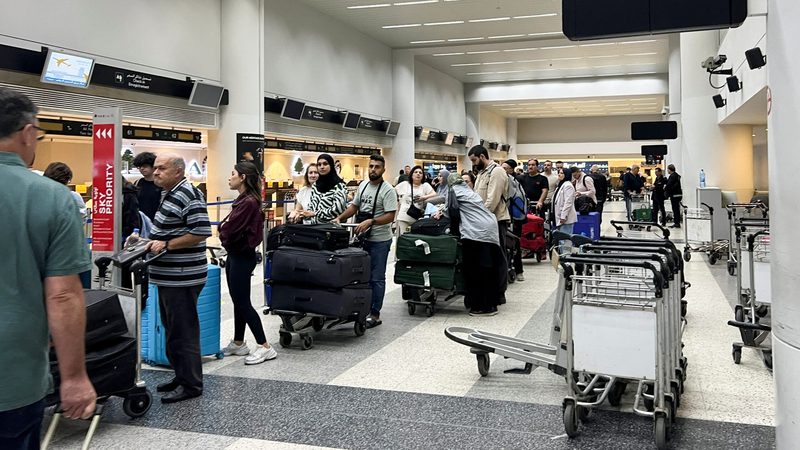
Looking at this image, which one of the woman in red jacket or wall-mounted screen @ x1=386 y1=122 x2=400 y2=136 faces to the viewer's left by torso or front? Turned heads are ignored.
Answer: the woman in red jacket

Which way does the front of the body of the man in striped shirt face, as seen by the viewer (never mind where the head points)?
to the viewer's left

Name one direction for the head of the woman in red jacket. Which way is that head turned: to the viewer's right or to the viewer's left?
to the viewer's left

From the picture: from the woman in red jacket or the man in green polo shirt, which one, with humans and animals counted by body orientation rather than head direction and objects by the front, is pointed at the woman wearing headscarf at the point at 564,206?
the man in green polo shirt

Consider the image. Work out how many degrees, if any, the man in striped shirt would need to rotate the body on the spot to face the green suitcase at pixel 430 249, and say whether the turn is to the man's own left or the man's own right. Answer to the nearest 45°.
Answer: approximately 135° to the man's own right

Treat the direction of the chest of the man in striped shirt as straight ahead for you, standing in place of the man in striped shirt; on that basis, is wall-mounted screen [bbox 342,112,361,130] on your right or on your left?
on your right

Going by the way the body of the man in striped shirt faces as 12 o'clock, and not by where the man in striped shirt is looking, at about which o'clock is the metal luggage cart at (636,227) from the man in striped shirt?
The metal luggage cart is roughly at 5 o'clock from the man in striped shirt.

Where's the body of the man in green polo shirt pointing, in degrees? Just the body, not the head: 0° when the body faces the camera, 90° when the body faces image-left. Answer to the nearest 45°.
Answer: approximately 225°

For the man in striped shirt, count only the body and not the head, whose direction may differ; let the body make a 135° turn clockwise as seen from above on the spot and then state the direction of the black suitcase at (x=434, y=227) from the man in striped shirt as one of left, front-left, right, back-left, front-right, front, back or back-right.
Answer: front

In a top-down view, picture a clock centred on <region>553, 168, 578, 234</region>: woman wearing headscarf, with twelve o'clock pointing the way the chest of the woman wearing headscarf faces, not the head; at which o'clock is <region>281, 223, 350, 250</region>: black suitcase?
The black suitcase is roughly at 10 o'clock from the woman wearing headscarf.
